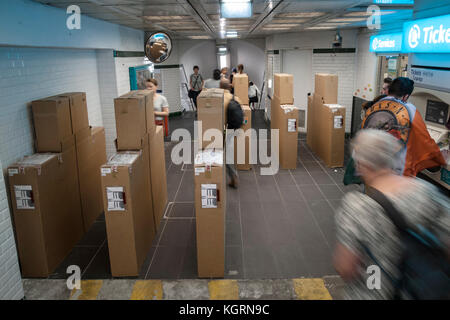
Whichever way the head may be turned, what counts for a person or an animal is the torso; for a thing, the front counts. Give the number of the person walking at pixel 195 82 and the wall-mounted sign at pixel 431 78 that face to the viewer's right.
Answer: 0

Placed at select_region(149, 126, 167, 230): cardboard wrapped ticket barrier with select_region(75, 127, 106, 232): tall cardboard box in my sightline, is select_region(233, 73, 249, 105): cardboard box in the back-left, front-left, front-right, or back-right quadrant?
back-right

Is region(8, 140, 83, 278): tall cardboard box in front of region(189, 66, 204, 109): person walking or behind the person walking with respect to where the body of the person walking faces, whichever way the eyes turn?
in front

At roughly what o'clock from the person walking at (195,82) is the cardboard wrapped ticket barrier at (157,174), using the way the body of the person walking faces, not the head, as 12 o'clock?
The cardboard wrapped ticket barrier is roughly at 12 o'clock from the person walking.

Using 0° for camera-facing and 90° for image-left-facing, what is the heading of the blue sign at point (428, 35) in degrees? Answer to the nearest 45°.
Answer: approximately 45°

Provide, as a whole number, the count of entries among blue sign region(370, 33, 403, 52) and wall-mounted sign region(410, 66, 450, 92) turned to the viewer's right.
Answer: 0

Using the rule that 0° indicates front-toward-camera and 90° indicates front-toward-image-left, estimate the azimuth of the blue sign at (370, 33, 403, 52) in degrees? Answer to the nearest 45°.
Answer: approximately 45°

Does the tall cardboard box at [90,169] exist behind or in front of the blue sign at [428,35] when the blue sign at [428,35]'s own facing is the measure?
in front

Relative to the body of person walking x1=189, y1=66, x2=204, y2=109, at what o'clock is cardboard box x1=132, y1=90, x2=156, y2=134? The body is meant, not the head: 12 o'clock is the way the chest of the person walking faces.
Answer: The cardboard box is roughly at 12 o'clock from the person walking.

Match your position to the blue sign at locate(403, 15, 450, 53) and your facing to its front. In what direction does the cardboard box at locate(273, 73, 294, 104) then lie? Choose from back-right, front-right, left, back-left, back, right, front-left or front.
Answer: right

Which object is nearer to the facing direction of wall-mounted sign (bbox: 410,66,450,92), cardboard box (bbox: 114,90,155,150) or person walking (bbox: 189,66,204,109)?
the cardboard box

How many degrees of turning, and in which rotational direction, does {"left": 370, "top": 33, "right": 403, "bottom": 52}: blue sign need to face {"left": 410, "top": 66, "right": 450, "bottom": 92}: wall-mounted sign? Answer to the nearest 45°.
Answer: approximately 45° to its left

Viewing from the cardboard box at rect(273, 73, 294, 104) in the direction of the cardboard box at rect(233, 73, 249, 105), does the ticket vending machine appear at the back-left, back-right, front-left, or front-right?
back-left
